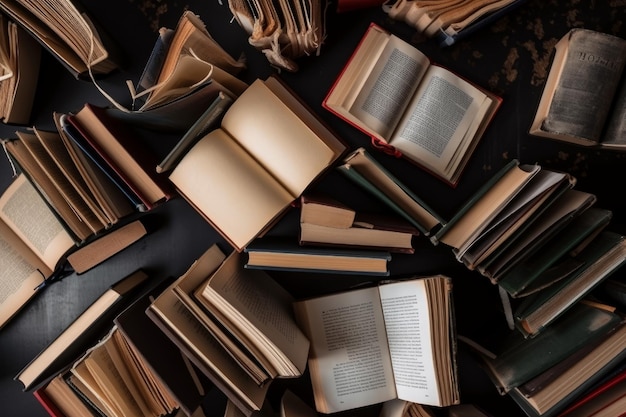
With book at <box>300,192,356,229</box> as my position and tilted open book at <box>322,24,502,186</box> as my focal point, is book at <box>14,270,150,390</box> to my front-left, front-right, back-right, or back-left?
back-left
